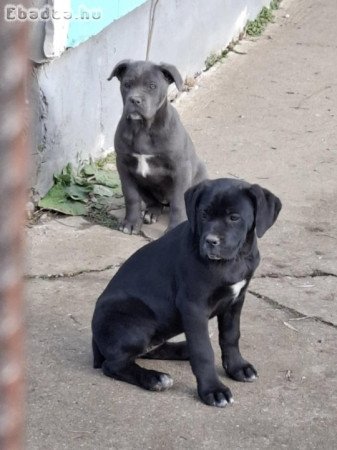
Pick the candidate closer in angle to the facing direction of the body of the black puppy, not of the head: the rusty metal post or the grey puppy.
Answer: the rusty metal post

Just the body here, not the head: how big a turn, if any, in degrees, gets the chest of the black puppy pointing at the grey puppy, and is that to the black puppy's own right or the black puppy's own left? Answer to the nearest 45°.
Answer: approximately 135° to the black puppy's own left

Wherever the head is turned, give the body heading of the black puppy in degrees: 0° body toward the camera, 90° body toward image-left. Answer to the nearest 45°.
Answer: approximately 315°

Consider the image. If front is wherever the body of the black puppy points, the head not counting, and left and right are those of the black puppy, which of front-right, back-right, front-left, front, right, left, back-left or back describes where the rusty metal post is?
front-right
